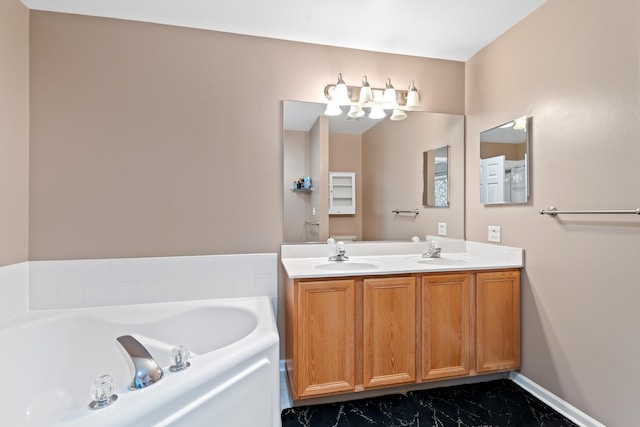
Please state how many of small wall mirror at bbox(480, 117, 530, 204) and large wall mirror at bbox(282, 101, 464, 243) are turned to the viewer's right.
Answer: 0

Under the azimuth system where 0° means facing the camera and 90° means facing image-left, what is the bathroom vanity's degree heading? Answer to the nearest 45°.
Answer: approximately 315°

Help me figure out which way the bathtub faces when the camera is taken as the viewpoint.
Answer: facing the viewer and to the right of the viewer

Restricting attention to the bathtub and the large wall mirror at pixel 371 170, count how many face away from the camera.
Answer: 0

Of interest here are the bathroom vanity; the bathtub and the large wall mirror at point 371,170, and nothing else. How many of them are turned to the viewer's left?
0

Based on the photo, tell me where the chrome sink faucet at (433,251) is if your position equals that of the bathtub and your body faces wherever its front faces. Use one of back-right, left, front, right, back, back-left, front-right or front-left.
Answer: front-left

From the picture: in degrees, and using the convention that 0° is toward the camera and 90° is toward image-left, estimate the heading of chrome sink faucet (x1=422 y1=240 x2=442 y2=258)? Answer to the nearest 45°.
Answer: approximately 315°

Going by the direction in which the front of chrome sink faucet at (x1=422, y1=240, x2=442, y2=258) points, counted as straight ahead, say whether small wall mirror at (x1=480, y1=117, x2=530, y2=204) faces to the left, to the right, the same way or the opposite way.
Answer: to the right

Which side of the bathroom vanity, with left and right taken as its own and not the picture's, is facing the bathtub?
right

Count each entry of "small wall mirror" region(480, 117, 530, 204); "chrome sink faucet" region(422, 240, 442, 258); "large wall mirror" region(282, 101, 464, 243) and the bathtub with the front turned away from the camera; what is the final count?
0

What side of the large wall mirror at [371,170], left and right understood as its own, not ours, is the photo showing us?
front

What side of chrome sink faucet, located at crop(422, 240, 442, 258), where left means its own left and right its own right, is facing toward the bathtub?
right
